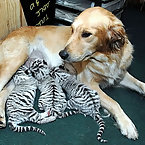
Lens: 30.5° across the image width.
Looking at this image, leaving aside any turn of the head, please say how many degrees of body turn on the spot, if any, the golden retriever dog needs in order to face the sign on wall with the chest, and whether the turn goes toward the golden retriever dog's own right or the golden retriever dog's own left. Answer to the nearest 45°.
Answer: approximately 180°

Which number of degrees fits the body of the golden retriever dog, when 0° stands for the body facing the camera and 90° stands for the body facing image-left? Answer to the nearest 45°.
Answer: approximately 315°

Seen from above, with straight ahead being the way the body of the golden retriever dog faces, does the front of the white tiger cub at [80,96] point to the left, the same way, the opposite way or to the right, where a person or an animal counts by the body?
the opposite way

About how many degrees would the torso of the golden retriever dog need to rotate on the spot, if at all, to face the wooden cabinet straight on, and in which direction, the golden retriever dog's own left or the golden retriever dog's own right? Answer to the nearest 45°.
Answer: approximately 180°

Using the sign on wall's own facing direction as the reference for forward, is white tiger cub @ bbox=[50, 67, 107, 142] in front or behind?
in front

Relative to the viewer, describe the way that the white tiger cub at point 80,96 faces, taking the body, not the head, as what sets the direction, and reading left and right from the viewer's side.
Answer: facing away from the viewer and to the left of the viewer

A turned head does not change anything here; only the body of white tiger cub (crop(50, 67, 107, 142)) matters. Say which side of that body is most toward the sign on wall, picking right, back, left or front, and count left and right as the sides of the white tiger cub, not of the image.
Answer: front

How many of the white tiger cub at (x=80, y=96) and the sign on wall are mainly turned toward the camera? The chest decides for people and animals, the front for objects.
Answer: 1

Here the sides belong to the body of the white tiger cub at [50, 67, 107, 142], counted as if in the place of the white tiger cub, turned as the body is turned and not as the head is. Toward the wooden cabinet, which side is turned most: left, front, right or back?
front

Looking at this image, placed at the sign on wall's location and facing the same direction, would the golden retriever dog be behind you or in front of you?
in front
